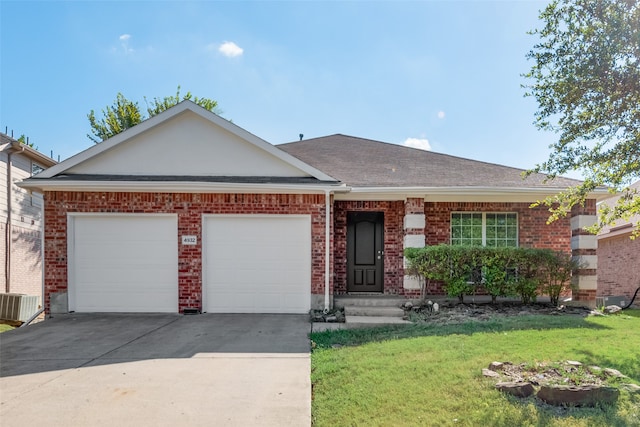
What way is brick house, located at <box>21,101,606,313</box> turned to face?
toward the camera

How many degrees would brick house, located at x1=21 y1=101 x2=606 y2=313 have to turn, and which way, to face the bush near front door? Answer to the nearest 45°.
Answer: approximately 90° to its left

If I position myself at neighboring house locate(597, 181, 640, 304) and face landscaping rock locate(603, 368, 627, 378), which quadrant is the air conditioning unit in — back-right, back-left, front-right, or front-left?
front-right

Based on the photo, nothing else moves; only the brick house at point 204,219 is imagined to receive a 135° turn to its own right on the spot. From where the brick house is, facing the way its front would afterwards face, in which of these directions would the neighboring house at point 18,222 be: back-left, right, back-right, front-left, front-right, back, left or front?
front

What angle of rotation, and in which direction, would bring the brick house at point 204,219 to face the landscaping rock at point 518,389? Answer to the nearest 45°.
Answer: approximately 45° to its left

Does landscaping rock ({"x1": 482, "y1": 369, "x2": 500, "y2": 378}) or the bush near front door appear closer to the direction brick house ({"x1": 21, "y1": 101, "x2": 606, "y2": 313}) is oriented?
the landscaping rock

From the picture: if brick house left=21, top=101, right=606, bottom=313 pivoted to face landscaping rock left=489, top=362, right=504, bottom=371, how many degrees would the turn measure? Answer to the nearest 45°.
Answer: approximately 45° to its left

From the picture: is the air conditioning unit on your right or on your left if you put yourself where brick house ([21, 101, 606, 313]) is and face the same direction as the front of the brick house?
on your right

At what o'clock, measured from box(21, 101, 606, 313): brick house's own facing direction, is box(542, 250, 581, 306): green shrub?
The green shrub is roughly at 9 o'clock from the brick house.

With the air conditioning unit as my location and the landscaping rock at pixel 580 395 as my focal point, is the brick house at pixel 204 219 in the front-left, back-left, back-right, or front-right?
front-left

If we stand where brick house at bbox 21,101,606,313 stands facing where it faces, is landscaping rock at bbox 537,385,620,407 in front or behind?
in front

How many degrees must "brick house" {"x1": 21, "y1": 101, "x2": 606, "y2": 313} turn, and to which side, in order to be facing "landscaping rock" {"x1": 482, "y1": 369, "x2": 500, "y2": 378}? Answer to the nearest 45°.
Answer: approximately 45° to its left

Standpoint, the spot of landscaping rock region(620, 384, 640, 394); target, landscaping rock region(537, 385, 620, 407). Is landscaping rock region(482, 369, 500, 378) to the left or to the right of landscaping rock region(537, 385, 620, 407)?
right

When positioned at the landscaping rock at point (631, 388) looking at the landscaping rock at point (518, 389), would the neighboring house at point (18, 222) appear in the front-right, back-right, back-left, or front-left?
front-right
